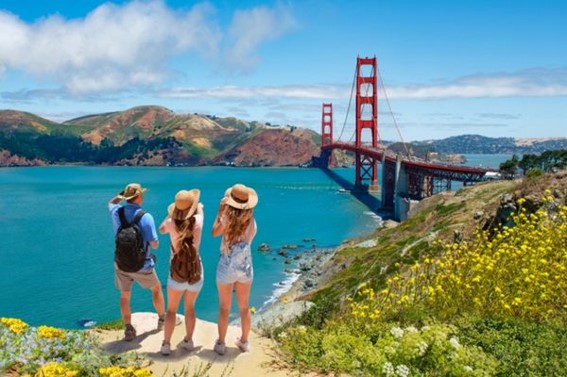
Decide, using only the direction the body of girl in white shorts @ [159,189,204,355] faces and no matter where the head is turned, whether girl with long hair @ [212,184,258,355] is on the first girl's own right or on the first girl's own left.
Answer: on the first girl's own right

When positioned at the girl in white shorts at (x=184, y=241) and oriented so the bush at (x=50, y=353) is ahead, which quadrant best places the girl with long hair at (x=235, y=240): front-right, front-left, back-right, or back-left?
back-left

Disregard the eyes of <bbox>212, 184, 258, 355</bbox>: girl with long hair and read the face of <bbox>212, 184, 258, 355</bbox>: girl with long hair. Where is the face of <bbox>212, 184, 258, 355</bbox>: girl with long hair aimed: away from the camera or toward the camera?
away from the camera

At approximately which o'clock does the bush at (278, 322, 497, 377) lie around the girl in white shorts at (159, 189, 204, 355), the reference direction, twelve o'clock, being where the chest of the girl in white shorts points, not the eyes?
The bush is roughly at 4 o'clock from the girl in white shorts.

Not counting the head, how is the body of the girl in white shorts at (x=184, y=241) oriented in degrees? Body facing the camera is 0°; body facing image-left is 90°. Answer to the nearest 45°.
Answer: approximately 180°

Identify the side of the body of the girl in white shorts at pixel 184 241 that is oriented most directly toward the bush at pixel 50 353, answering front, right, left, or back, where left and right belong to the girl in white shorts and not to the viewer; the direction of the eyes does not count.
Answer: left

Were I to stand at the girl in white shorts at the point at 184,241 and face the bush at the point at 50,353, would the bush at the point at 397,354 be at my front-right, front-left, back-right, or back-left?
back-left
